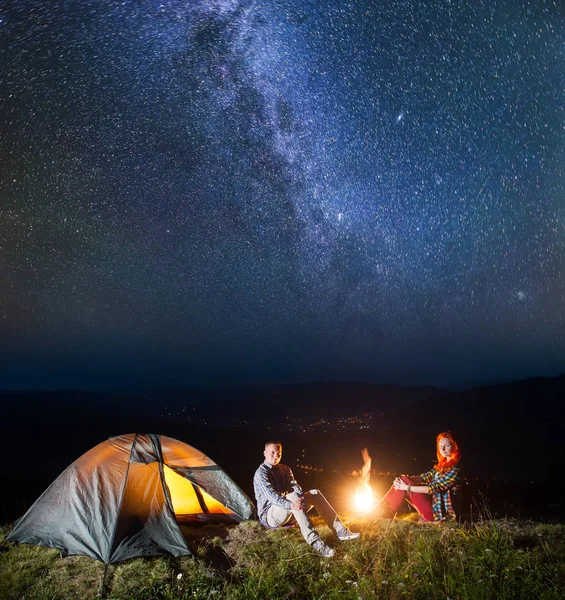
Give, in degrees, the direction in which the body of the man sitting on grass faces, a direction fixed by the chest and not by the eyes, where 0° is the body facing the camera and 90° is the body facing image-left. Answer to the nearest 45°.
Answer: approximately 315°

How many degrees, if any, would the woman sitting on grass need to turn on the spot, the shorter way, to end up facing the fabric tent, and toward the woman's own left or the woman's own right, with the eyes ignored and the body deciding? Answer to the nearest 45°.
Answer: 0° — they already face it

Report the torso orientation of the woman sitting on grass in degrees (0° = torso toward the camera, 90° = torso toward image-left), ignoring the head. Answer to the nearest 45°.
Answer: approximately 90°

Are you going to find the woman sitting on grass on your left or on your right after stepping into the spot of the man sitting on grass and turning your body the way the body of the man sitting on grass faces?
on your left

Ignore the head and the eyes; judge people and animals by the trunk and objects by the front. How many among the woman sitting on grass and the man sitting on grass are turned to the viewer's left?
1

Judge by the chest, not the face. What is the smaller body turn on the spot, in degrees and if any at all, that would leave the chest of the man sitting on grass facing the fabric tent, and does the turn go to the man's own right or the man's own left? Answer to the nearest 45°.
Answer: approximately 135° to the man's own right

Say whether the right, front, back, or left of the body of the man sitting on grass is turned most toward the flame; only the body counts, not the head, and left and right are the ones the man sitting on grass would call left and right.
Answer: left
